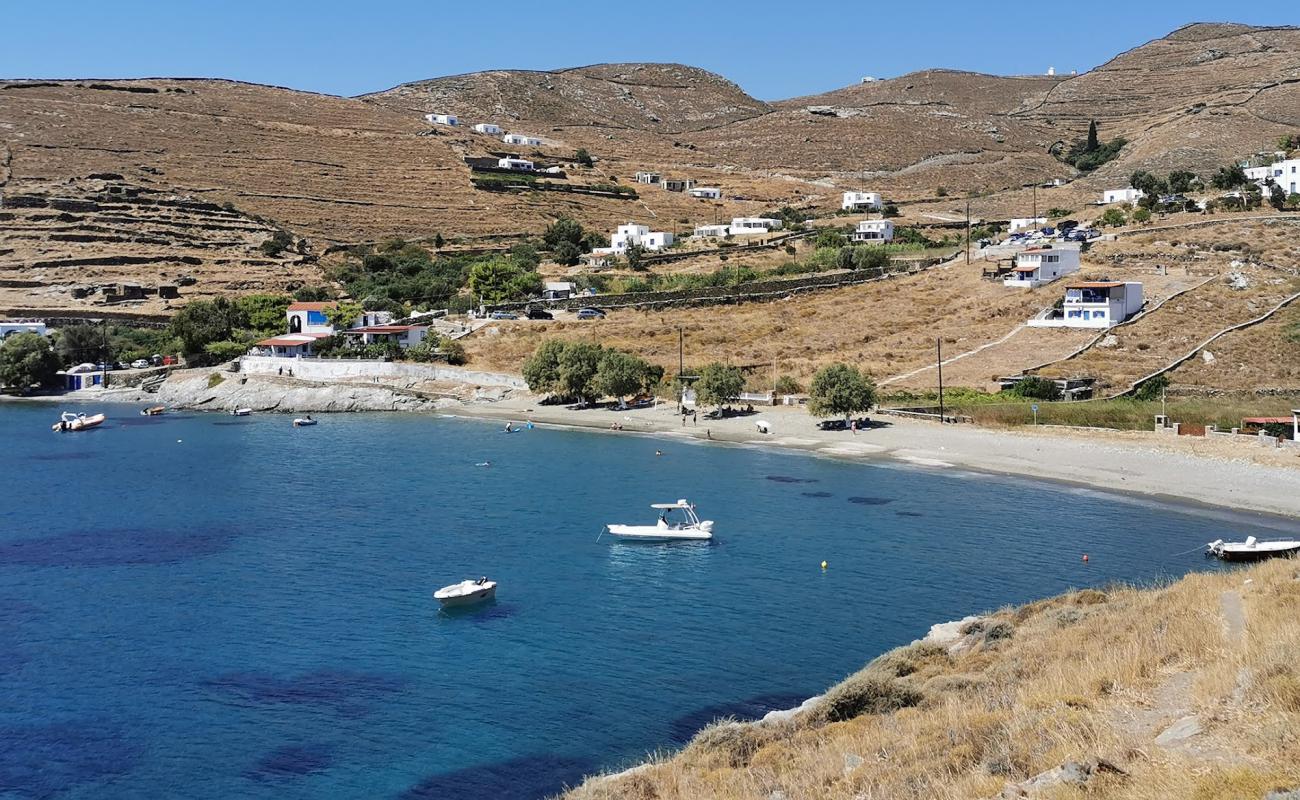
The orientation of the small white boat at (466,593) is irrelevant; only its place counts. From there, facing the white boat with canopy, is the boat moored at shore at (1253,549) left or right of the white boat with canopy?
right

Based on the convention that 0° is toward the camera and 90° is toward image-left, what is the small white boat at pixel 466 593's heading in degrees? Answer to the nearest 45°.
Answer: approximately 45°

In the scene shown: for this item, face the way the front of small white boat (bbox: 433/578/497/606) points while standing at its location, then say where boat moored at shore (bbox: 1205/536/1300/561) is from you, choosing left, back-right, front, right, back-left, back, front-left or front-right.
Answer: back-left

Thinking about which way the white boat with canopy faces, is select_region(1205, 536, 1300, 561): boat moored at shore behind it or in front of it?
behind

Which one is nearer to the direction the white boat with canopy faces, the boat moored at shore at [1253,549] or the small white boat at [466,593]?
the small white boat

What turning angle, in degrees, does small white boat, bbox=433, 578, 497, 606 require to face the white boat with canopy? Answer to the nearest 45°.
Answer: approximately 180°

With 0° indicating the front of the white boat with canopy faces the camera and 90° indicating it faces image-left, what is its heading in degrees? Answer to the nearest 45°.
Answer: approximately 90°
